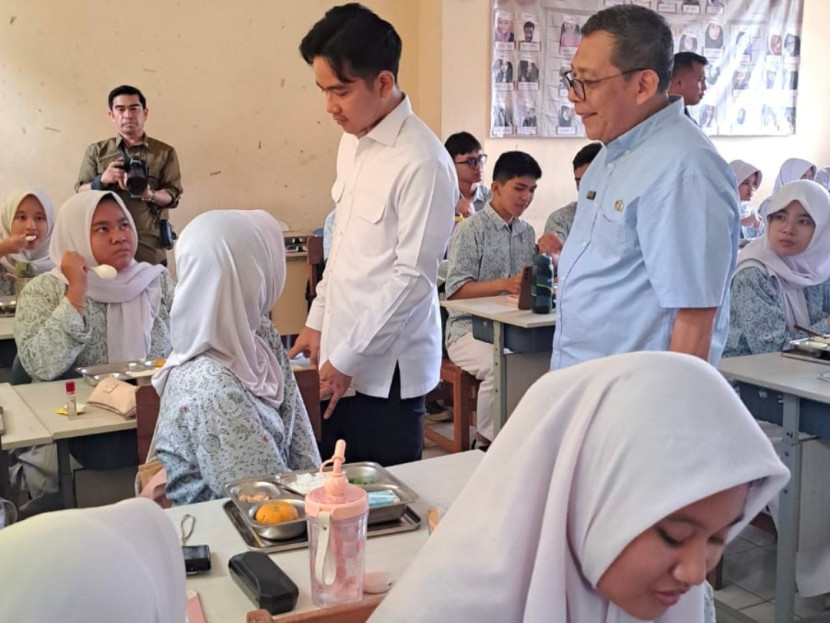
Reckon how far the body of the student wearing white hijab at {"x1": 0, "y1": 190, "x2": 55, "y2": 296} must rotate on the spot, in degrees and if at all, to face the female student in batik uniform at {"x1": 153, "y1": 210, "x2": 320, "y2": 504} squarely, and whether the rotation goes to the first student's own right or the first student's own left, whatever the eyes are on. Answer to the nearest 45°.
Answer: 0° — they already face them

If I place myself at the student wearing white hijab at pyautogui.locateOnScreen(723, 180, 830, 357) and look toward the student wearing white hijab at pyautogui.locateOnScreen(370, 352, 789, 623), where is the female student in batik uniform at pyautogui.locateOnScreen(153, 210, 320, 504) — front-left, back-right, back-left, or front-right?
front-right

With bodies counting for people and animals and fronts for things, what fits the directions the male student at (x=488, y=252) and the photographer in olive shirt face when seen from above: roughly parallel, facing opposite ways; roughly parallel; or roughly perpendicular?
roughly parallel

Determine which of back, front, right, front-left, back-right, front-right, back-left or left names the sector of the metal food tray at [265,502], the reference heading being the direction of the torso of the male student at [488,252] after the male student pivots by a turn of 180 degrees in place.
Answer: back-left

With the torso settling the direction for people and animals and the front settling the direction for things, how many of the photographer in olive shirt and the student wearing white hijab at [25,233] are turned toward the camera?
2

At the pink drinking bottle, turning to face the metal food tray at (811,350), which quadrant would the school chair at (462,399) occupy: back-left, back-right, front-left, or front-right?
front-left

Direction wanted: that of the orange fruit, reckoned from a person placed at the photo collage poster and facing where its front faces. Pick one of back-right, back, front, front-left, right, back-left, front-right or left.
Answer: front

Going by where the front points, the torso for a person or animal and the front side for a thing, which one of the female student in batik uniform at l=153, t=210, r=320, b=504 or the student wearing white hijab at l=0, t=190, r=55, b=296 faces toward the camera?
the student wearing white hijab

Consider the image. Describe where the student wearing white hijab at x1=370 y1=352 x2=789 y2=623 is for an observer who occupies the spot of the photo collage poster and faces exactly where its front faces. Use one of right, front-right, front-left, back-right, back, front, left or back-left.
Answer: front

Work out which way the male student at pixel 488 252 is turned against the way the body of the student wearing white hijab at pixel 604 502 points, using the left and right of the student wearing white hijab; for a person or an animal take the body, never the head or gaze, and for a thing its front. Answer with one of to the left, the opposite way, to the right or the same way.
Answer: the same way

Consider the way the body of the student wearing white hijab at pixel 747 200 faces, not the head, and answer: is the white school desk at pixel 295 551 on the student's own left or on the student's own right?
on the student's own right

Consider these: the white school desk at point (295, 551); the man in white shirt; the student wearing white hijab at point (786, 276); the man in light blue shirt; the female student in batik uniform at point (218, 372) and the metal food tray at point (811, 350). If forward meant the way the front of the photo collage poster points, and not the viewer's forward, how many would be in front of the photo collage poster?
6

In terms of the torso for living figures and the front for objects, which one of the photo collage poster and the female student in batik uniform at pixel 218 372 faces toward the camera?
the photo collage poster

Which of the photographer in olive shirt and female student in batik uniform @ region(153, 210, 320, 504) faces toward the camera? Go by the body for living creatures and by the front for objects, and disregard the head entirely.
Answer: the photographer in olive shirt

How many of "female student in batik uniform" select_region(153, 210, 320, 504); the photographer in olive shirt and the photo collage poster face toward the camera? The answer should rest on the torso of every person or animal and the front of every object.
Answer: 2

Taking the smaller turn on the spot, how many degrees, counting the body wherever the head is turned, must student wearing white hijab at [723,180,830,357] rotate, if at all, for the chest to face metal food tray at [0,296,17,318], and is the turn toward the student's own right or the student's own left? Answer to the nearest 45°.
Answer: approximately 135° to the student's own right

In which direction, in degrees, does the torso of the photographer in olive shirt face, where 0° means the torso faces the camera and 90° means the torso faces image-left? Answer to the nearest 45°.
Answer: approximately 0°

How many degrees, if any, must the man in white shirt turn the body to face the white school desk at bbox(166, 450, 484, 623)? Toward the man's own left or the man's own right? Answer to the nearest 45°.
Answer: approximately 45° to the man's own left

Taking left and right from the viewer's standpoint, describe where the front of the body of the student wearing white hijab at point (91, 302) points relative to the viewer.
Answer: facing the viewer and to the right of the viewer
